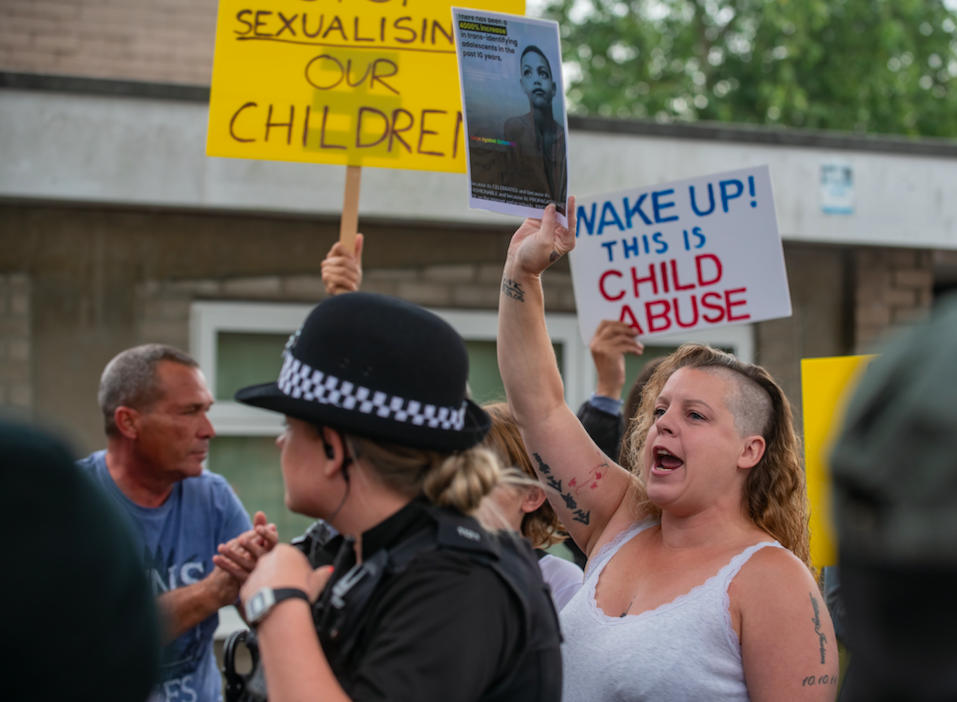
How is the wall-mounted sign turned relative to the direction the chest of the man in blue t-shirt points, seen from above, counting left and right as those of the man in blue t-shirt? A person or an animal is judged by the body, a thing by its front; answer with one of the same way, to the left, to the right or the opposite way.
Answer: to the right

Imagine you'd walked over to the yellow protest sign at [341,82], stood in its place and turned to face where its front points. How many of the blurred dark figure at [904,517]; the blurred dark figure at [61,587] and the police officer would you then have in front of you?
3

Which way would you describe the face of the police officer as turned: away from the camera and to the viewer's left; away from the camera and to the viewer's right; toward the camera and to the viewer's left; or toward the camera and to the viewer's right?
away from the camera and to the viewer's left

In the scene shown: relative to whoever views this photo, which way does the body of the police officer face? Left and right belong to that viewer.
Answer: facing to the left of the viewer

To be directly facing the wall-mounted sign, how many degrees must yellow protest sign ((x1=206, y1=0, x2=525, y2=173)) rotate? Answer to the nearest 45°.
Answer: approximately 135° to its left

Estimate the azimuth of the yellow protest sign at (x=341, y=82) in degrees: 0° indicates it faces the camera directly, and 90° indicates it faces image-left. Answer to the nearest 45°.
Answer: approximately 0°

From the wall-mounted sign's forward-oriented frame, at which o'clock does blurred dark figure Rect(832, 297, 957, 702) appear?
The blurred dark figure is roughly at 12 o'clock from the wall-mounted sign.

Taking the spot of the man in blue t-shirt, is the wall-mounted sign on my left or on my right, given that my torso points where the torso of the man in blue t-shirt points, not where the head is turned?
on my left

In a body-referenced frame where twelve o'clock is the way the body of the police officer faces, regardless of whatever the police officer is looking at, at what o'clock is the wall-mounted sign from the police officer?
The wall-mounted sign is roughly at 4 o'clock from the police officer.

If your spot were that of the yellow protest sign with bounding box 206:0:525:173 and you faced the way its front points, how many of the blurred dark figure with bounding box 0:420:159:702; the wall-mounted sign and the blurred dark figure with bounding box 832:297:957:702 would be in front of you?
2

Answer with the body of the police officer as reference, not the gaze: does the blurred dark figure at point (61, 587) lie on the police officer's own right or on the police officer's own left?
on the police officer's own left
